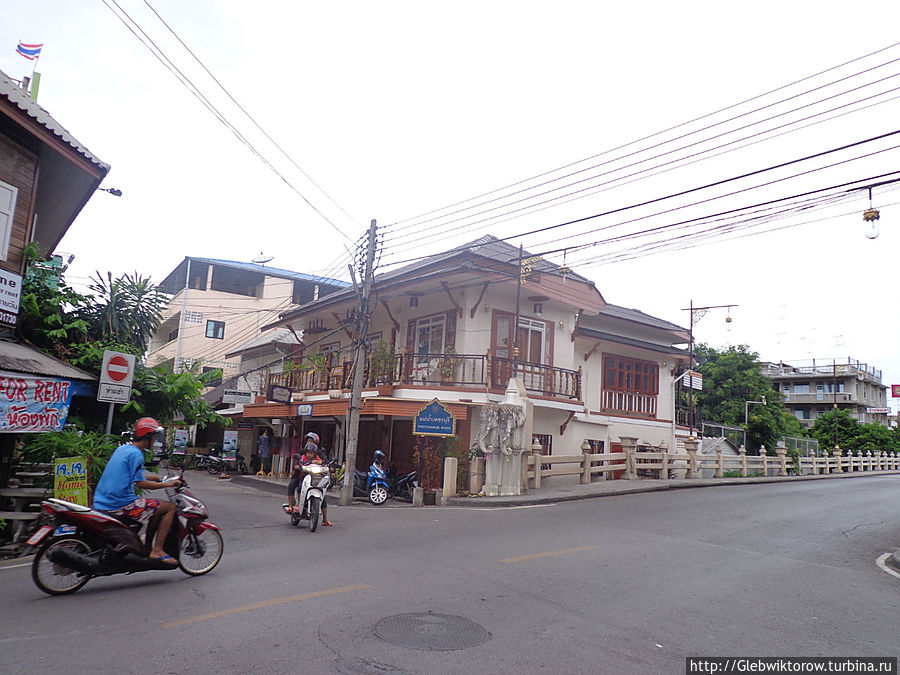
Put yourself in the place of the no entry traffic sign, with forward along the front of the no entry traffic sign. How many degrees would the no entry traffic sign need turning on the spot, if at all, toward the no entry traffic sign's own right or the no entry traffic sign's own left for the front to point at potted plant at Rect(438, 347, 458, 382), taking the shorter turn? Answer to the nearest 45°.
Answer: approximately 135° to the no entry traffic sign's own left

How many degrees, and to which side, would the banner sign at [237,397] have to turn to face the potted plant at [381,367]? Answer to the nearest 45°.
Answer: approximately 45° to its left

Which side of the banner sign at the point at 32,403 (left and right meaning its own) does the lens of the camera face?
front

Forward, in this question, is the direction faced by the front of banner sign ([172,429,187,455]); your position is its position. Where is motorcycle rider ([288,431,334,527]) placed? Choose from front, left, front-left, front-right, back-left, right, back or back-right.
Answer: front

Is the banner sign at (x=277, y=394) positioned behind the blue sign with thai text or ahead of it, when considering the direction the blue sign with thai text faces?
behind

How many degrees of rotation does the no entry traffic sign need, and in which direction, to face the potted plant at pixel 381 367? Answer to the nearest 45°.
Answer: approximately 135° to its left

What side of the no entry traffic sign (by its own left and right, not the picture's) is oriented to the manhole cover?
front

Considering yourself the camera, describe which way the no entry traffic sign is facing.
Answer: facing the viewer

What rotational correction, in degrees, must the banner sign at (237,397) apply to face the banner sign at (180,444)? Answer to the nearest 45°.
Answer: approximately 135° to its right

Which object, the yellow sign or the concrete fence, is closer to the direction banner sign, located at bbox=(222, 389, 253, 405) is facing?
the yellow sign

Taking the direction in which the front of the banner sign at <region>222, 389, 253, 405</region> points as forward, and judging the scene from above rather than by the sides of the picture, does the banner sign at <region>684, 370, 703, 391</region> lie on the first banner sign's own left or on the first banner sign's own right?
on the first banner sign's own left
